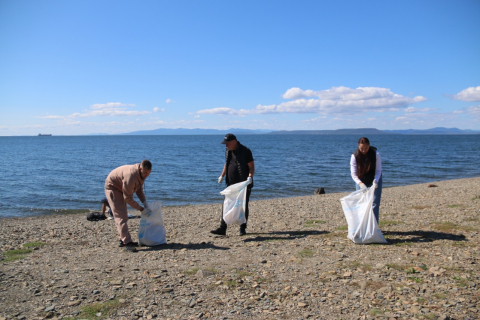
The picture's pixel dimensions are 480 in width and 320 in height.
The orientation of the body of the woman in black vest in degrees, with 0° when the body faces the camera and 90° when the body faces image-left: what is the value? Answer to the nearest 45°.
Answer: approximately 0°

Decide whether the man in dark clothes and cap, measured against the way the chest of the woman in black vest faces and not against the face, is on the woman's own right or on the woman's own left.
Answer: on the woman's own right

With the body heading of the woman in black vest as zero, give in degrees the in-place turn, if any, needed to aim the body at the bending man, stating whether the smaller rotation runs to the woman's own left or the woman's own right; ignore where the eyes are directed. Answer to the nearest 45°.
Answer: approximately 90° to the woman's own right

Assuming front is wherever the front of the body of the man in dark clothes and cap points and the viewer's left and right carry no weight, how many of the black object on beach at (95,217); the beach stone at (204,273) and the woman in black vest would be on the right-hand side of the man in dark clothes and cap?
1

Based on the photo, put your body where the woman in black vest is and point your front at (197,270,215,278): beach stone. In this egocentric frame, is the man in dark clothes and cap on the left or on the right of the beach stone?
right

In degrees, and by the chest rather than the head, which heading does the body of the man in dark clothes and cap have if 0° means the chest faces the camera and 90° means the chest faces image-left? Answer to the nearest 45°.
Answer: approximately 45°

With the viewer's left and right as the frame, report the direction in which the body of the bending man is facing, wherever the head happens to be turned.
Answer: facing to the right of the viewer

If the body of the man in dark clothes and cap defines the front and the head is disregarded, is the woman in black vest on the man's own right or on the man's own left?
on the man's own left

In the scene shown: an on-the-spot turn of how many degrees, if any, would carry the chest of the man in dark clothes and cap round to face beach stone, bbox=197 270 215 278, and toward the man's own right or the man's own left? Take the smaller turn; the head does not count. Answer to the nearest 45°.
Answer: approximately 45° to the man's own left

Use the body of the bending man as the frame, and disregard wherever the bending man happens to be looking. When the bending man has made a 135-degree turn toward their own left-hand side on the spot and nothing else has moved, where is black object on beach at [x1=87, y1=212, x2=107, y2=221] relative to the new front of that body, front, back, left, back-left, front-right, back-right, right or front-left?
front-right

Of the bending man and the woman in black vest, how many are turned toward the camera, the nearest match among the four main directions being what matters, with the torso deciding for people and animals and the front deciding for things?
1

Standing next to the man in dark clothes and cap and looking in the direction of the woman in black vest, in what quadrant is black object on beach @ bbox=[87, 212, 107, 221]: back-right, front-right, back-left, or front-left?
back-left
